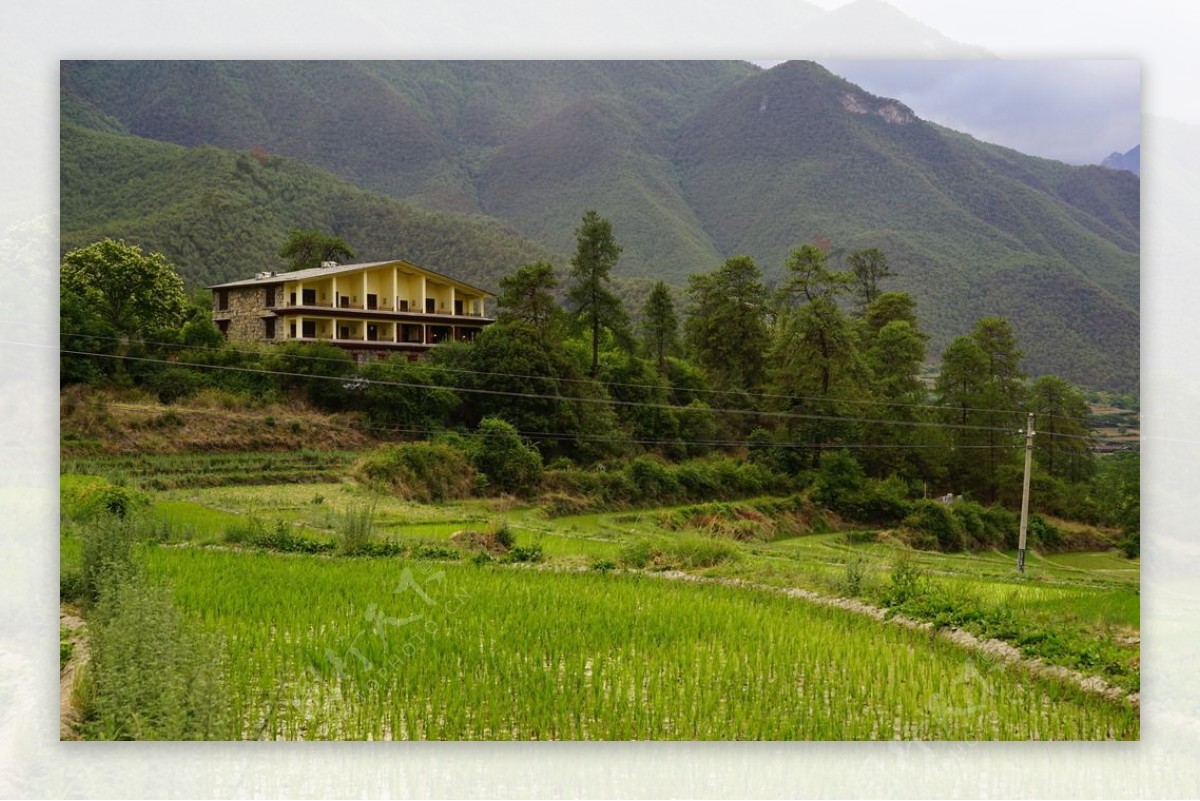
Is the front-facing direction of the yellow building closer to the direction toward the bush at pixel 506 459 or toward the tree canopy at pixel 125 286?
the bush

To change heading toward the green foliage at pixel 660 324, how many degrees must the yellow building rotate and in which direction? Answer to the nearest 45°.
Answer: approximately 45° to its left

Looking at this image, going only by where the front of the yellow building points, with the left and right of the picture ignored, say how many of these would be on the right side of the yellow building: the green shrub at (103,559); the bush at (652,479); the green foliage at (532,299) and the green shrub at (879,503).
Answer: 1

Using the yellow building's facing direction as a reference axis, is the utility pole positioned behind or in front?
in front

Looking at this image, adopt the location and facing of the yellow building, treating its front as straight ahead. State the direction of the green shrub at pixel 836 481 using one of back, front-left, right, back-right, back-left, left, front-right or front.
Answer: front-left

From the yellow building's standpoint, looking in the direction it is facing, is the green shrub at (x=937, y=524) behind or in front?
in front

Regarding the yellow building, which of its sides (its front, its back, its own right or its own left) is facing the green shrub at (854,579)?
front

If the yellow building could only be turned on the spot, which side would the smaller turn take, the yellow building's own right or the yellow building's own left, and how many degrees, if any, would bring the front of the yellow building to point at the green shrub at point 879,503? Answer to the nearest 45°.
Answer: approximately 45° to the yellow building's own left

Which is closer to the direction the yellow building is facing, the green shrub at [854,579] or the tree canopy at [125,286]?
the green shrub

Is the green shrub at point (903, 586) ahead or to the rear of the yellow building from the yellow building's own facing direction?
ahead

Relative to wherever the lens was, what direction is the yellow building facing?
facing the viewer and to the right of the viewer

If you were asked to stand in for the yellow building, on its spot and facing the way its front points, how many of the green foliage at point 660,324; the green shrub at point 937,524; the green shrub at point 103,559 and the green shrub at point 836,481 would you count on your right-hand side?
1
